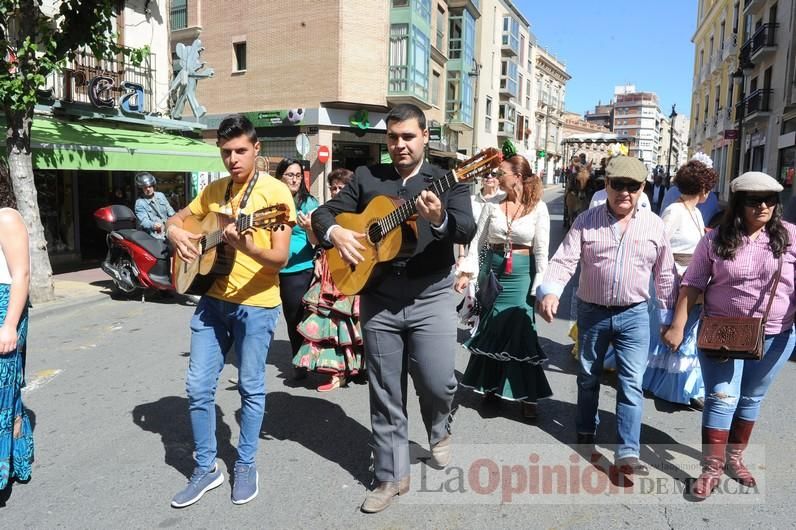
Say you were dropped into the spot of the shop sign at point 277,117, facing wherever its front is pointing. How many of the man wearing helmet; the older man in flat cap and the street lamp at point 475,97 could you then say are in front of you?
2

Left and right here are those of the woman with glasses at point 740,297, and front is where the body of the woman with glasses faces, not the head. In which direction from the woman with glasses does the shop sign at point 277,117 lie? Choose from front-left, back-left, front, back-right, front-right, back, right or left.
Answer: back-right

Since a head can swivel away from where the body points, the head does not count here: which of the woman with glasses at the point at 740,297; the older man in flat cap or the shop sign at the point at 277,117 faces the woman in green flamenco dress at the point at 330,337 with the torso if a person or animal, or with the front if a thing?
the shop sign

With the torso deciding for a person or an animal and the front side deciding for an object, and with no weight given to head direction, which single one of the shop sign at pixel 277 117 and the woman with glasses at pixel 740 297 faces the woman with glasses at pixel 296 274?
the shop sign

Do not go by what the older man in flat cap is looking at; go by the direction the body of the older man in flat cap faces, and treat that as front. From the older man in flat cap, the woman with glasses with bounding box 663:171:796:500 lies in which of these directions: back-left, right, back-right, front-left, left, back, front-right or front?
left

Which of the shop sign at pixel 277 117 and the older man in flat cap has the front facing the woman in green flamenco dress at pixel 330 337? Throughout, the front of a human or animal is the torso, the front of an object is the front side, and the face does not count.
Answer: the shop sign

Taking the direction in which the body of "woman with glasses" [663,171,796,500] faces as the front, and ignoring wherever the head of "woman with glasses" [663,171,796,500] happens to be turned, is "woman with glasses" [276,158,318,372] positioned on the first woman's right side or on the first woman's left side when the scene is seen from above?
on the first woman's right side

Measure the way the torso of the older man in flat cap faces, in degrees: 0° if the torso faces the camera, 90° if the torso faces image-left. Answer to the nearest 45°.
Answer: approximately 0°
